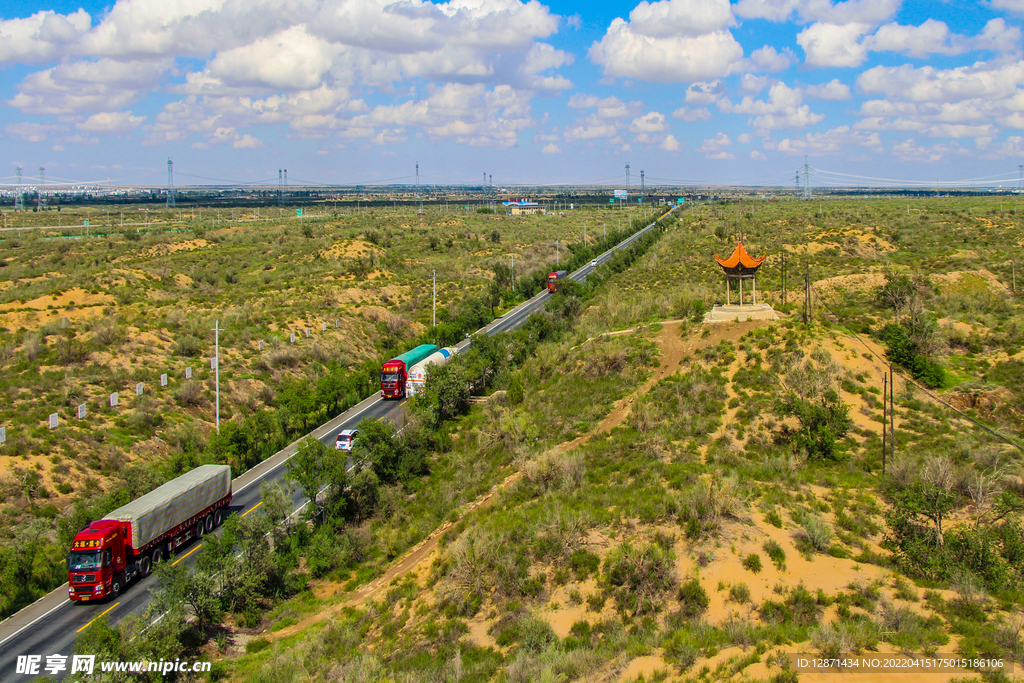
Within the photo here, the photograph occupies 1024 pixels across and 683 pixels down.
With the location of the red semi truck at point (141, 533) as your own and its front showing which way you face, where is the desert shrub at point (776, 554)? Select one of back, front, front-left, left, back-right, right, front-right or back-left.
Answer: left

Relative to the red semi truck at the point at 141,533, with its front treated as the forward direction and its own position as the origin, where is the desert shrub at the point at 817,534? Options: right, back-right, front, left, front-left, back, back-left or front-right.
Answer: left

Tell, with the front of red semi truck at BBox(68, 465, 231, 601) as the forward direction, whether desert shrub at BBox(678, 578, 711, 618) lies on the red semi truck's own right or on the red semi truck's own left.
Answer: on the red semi truck's own left

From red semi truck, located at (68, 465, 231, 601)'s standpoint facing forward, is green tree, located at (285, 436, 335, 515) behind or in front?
behind

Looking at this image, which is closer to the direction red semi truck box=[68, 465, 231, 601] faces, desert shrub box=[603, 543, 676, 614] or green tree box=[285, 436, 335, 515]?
the desert shrub

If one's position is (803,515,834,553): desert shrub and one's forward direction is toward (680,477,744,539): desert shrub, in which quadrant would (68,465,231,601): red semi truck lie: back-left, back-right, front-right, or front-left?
front-left

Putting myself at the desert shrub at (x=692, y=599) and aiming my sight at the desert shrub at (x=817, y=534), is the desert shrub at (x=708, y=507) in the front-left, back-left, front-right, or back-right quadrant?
front-left

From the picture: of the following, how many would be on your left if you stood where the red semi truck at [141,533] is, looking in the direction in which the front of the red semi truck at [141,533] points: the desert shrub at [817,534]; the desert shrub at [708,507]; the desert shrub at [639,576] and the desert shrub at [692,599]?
4

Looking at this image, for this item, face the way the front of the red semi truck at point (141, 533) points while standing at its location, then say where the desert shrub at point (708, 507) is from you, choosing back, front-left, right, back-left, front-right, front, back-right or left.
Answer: left

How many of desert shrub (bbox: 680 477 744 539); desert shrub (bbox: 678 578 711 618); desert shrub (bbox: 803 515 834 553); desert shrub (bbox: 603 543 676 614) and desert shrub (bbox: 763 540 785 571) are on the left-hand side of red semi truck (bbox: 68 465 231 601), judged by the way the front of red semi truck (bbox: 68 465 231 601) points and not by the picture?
5

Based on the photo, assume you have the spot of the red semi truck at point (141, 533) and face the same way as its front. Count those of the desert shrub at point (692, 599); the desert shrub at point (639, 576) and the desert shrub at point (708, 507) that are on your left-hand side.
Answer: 3

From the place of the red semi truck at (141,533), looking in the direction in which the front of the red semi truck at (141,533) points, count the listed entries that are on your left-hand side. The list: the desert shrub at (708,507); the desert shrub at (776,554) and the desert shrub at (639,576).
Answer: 3

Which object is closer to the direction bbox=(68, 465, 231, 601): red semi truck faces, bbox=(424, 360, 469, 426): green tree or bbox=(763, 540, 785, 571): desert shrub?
the desert shrub

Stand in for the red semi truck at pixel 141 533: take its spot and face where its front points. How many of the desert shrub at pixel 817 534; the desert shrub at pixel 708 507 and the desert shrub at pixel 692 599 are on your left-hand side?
3

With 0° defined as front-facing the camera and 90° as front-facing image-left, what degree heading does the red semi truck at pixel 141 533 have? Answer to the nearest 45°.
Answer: approximately 45°

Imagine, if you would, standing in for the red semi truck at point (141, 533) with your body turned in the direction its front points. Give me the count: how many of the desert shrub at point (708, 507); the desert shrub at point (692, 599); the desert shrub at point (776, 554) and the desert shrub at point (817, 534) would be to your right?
0

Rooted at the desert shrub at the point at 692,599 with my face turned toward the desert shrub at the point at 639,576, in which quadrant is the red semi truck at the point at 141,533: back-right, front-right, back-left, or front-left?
front-left

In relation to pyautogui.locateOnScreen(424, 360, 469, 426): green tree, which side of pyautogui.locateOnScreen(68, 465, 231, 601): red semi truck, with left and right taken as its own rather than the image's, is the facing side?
back

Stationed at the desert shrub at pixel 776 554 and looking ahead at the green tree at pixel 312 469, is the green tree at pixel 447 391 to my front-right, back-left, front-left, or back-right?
front-right
